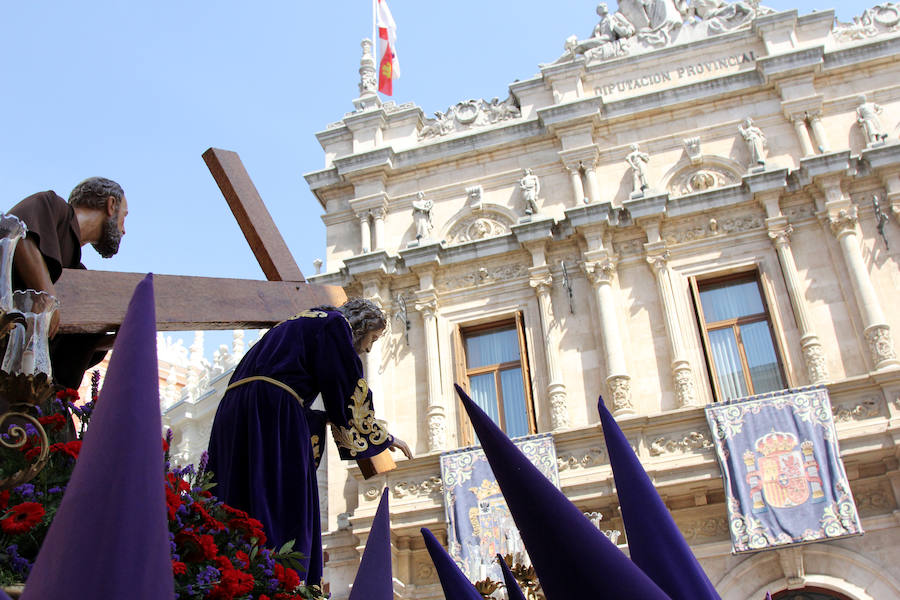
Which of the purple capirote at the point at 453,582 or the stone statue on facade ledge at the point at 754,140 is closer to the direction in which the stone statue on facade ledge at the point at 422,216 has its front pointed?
the purple capirote

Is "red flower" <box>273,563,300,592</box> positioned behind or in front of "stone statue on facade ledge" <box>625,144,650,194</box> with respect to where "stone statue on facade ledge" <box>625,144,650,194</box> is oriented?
in front

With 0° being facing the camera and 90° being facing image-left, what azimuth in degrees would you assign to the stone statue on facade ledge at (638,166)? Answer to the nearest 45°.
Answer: approximately 0°

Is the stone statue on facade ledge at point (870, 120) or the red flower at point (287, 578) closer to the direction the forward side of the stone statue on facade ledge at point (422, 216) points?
the red flower

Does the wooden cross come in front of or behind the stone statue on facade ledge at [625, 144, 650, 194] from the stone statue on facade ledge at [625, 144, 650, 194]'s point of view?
in front

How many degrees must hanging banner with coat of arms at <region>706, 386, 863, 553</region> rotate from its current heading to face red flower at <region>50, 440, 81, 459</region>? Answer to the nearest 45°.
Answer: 0° — it already faces it
